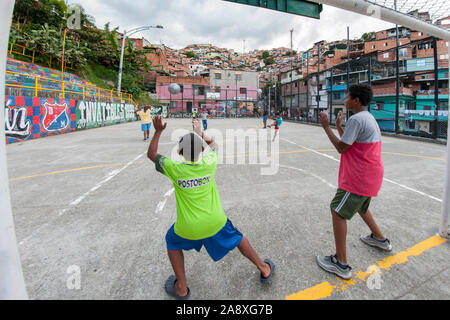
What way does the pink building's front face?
toward the camera

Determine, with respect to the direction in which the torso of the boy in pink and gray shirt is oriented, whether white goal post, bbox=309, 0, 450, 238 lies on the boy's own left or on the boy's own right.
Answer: on the boy's own right

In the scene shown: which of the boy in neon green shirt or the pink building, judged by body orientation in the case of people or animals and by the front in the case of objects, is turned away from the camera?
the boy in neon green shirt

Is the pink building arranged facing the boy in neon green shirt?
yes

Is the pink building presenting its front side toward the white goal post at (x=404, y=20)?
yes

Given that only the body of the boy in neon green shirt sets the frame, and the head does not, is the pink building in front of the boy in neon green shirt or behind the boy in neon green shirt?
in front

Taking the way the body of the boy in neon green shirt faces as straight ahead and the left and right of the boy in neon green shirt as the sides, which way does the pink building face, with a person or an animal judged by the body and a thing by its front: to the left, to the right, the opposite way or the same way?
the opposite way

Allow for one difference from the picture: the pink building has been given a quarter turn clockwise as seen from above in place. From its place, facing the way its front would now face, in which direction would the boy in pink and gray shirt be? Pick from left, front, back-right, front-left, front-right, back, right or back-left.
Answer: left

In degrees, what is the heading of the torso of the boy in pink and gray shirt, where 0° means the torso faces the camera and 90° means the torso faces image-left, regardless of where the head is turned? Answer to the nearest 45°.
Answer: approximately 135°

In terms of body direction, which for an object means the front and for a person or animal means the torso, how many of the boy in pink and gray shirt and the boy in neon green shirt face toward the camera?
0

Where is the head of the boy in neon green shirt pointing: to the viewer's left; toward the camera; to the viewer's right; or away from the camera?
away from the camera

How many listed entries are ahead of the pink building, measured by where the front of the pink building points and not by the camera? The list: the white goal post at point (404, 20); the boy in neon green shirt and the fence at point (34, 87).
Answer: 3

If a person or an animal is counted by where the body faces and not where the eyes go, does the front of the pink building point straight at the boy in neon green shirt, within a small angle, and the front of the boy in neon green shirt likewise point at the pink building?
yes

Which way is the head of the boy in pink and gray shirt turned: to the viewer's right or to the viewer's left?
to the viewer's left

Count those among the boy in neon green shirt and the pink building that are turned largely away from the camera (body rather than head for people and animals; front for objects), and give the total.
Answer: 1

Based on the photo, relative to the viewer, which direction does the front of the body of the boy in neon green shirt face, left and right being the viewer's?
facing away from the viewer
